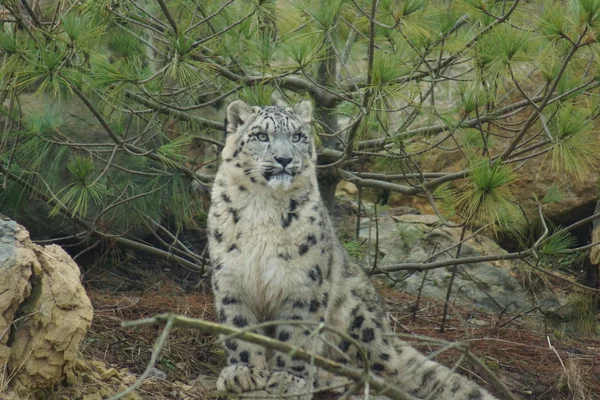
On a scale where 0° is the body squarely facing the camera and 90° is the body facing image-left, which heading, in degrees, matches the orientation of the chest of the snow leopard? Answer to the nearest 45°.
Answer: approximately 45°
